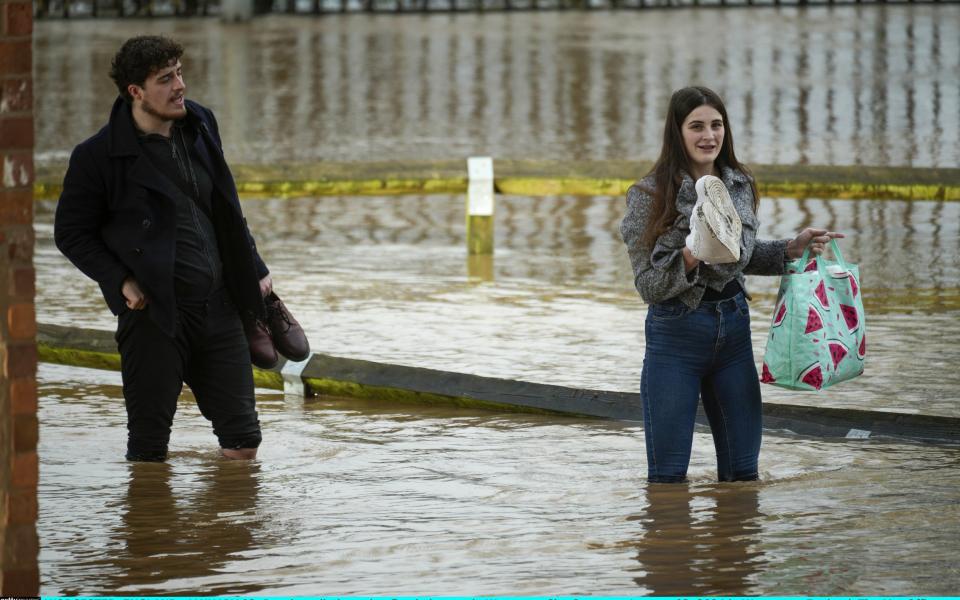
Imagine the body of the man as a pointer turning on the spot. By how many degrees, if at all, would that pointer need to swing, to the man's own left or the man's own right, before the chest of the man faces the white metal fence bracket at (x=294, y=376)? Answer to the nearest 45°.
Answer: approximately 135° to the man's own left

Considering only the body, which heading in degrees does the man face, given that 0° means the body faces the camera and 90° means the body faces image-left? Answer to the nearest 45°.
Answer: approximately 315°

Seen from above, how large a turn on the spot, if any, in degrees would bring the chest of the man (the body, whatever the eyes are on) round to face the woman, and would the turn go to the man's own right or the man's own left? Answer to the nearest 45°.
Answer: approximately 45° to the man's own left

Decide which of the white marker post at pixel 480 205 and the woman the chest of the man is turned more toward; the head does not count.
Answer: the woman

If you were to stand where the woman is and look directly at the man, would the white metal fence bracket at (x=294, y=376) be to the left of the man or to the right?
right
